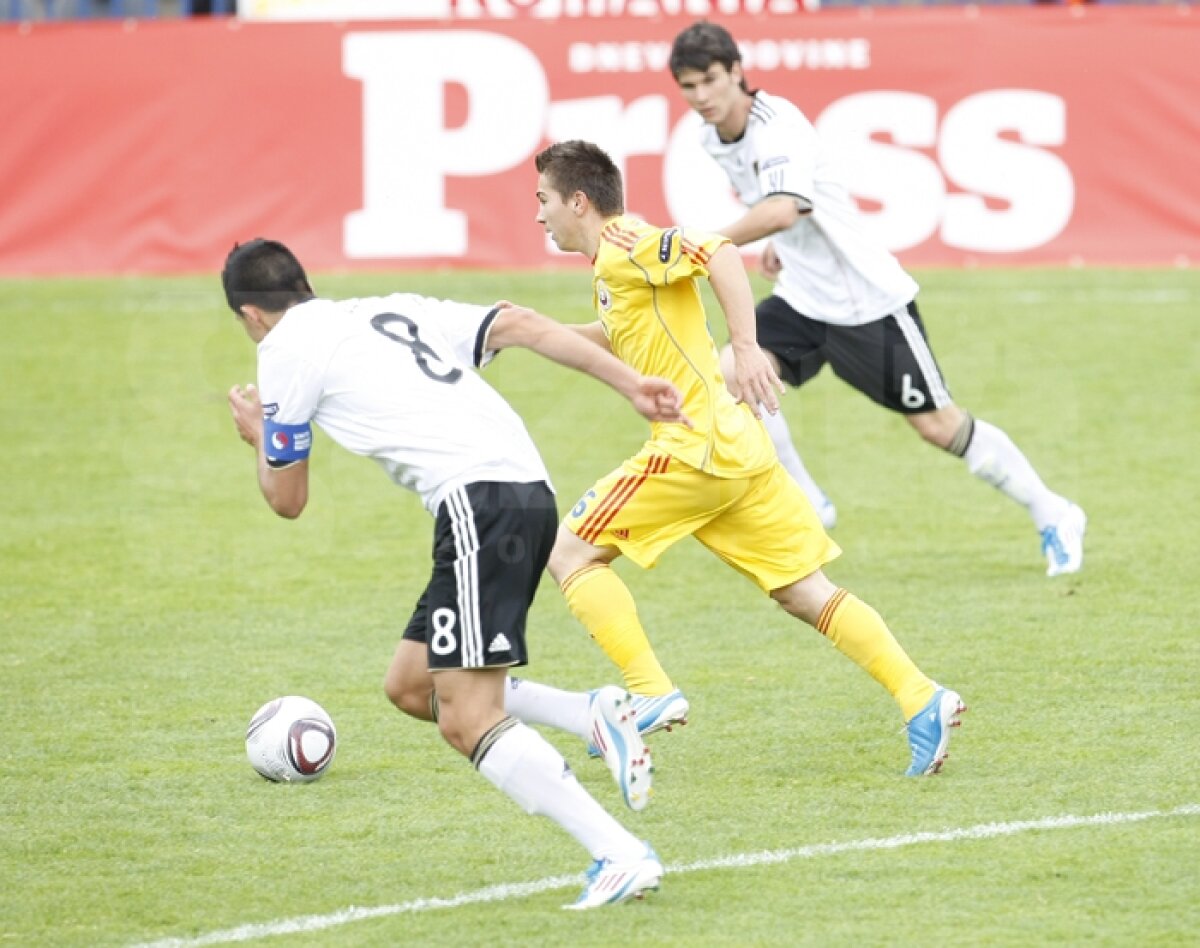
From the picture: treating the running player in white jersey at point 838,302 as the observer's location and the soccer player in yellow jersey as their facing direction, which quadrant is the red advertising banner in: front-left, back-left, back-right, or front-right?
back-right

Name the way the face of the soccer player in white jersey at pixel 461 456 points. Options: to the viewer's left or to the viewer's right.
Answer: to the viewer's left

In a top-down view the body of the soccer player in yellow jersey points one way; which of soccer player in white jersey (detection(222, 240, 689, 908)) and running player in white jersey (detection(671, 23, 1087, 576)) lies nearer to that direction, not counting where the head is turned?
the soccer player in white jersey

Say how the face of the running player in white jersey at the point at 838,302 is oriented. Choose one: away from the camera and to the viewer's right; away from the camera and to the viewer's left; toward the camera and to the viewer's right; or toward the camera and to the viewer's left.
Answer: toward the camera and to the viewer's left

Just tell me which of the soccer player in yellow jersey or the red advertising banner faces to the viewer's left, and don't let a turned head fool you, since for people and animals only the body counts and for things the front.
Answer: the soccer player in yellow jersey

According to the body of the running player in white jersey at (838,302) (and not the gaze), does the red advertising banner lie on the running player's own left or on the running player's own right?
on the running player's own right

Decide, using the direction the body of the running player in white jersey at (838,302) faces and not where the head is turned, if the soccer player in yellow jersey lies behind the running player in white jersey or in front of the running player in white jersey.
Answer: in front

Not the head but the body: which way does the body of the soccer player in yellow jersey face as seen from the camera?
to the viewer's left

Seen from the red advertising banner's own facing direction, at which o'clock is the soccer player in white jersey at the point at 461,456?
The soccer player in white jersey is roughly at 12 o'clock from the red advertising banner.

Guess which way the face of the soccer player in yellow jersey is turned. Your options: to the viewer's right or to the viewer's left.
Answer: to the viewer's left

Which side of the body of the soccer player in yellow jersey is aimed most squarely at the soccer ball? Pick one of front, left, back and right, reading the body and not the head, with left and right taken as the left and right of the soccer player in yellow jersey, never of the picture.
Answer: front

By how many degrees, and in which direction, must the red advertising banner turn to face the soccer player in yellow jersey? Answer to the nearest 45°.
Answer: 0° — it already faces them
